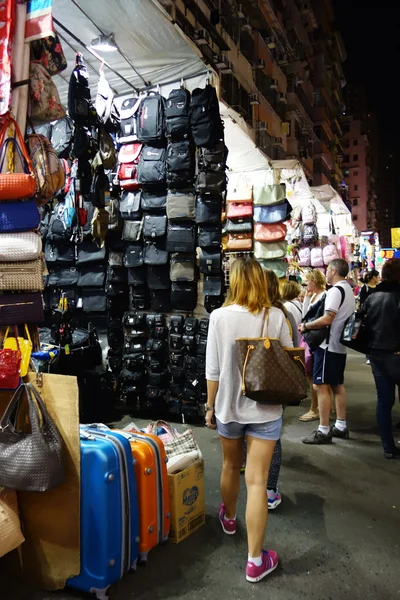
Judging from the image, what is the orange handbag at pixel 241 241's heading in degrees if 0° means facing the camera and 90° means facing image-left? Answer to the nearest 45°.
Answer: approximately 0°

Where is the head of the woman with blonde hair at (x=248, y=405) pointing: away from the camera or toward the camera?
away from the camera

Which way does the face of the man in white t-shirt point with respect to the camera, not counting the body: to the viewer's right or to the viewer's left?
to the viewer's left

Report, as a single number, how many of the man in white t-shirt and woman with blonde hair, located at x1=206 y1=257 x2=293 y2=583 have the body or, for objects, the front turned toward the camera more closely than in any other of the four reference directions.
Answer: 0

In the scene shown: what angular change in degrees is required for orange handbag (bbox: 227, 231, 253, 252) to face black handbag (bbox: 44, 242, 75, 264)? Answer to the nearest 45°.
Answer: approximately 45° to its right

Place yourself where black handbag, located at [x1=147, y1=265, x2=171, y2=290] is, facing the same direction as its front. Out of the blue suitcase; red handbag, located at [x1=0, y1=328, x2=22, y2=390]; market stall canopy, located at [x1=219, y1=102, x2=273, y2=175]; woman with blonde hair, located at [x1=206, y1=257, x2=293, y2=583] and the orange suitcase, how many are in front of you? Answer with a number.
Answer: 4
